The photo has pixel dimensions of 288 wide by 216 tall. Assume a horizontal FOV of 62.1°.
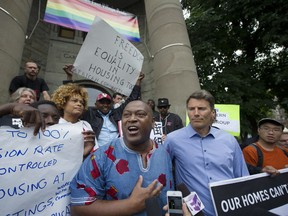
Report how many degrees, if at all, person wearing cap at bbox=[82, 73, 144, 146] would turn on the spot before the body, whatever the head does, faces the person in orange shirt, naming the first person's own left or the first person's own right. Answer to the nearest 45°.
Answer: approximately 45° to the first person's own left

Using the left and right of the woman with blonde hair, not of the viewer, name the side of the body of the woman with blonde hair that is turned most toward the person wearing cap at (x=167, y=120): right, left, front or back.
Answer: left

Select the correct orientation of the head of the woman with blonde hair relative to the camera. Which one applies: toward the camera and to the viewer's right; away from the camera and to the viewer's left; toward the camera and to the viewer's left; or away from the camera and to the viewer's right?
toward the camera and to the viewer's right

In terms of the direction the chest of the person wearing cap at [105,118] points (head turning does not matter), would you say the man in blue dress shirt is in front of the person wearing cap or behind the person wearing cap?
in front

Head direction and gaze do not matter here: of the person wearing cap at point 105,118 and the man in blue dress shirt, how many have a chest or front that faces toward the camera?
2

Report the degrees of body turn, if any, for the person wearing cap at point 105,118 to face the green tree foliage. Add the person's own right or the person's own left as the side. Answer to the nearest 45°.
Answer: approximately 135° to the person's own left

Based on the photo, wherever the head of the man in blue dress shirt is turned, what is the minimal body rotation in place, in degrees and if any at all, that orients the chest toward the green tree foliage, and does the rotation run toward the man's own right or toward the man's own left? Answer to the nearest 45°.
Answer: approximately 180°

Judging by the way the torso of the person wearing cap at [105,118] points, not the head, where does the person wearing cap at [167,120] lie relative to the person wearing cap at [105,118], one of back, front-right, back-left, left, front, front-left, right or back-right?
back-left

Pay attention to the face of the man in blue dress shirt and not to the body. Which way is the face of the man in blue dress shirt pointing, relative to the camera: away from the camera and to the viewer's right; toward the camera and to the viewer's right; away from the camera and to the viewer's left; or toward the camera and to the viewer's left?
toward the camera and to the viewer's left

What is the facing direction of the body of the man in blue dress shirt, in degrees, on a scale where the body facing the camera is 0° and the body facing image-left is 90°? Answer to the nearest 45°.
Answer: approximately 0°
